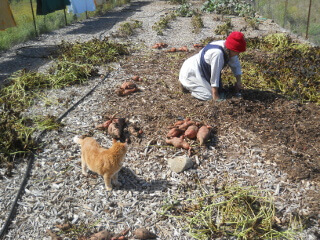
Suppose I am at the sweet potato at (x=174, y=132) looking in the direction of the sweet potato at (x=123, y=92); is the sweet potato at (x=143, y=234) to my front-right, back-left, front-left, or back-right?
back-left
